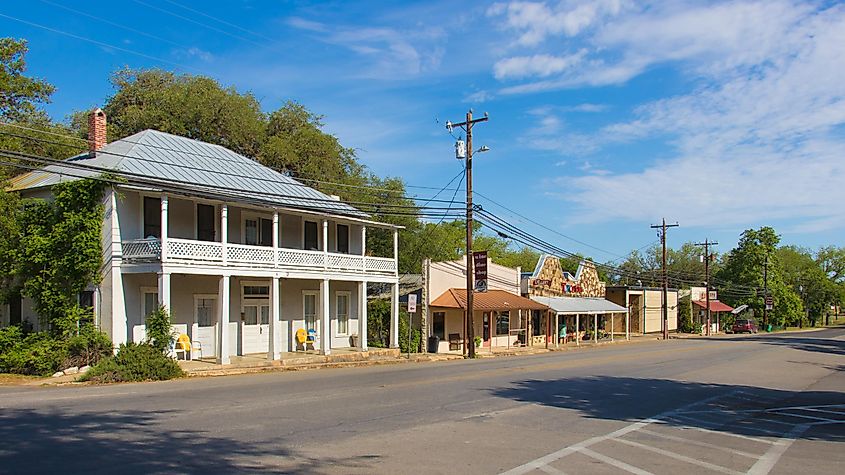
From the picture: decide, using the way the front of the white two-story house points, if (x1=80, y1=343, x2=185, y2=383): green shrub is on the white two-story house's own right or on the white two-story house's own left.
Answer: on the white two-story house's own right

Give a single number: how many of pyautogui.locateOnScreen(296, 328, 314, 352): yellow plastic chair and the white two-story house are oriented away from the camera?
0

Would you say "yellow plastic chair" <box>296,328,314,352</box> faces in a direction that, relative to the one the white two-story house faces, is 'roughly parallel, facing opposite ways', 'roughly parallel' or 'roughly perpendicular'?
roughly parallel

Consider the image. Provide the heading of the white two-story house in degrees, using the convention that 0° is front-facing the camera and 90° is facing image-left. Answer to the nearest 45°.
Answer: approximately 315°

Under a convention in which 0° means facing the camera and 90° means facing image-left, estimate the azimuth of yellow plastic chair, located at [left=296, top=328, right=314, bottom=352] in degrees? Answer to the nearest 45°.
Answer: approximately 315°

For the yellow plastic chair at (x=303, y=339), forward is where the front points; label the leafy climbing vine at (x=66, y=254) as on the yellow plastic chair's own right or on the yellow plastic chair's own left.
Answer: on the yellow plastic chair's own right

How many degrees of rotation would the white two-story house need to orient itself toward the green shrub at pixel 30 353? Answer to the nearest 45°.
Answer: approximately 90° to its right

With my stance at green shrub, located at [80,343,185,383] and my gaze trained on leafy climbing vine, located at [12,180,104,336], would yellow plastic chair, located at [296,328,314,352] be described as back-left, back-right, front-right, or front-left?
front-right

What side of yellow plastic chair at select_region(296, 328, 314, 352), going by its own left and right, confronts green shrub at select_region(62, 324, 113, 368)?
right
